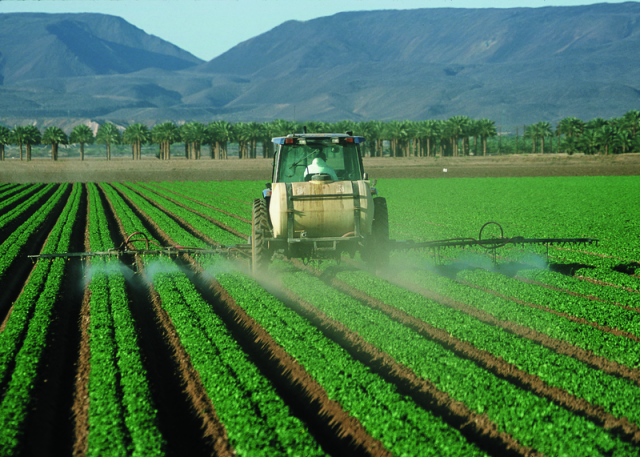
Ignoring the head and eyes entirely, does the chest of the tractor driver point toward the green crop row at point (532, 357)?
no
